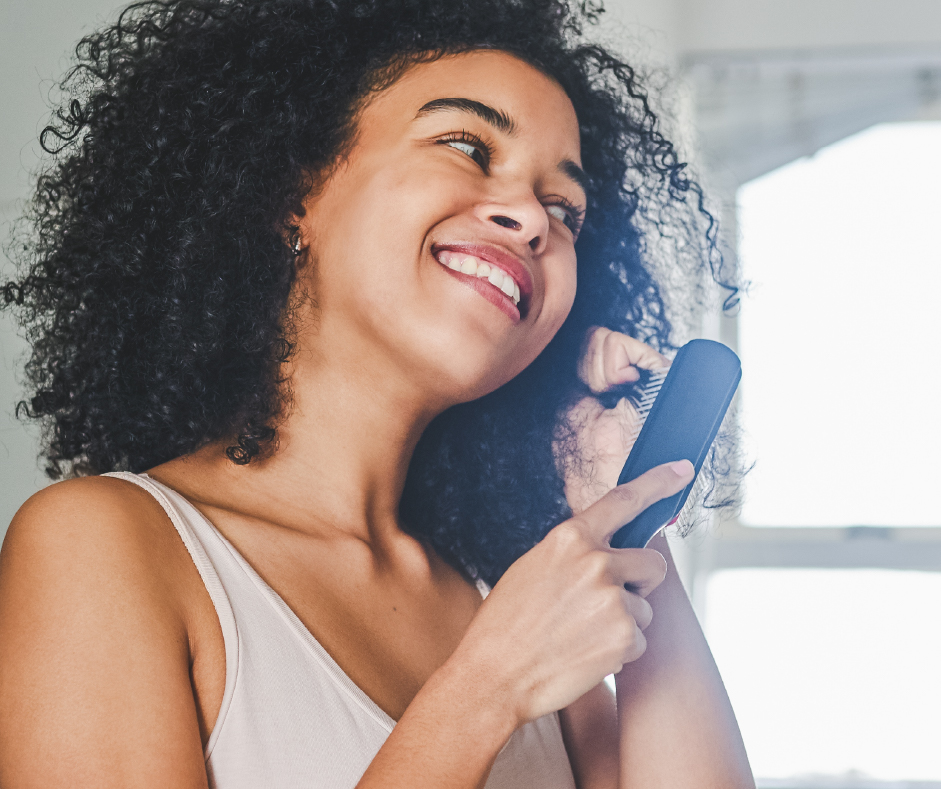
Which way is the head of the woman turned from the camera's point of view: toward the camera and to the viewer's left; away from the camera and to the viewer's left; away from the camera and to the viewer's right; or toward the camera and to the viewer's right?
toward the camera and to the viewer's right

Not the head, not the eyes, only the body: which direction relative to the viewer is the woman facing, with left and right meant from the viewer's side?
facing the viewer and to the right of the viewer

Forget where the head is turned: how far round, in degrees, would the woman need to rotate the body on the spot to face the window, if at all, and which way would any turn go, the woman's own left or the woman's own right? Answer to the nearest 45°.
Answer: approximately 90° to the woman's own left
